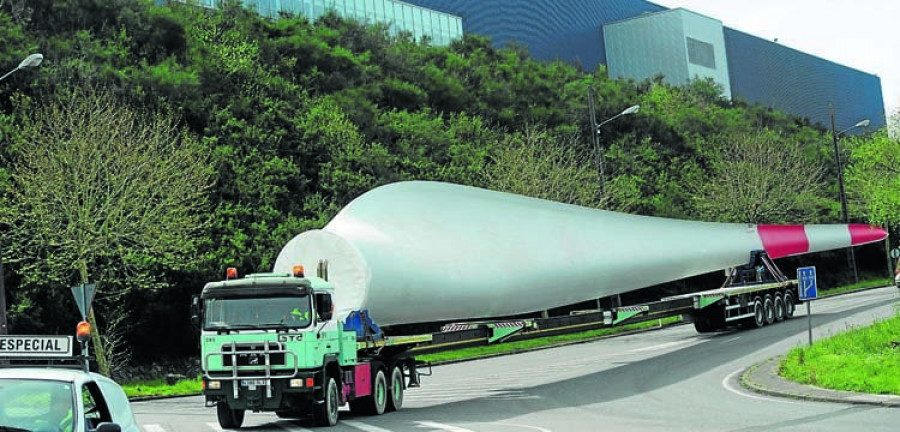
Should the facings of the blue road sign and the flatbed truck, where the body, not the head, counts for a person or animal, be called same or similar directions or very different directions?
same or similar directions

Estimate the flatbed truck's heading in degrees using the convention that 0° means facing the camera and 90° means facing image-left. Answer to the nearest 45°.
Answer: approximately 45°

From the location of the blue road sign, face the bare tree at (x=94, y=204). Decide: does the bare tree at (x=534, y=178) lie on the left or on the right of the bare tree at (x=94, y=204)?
right

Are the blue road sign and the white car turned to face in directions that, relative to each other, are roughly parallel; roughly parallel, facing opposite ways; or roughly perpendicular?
roughly parallel

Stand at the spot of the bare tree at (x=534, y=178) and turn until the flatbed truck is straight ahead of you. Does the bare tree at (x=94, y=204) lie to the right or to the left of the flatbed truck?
right

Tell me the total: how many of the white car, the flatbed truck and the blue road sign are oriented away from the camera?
0

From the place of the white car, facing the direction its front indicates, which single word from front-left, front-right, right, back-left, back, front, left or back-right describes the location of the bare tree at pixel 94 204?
back-right

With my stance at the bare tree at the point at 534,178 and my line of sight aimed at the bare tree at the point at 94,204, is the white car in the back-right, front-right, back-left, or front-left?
front-left

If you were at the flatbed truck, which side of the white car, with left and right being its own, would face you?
back

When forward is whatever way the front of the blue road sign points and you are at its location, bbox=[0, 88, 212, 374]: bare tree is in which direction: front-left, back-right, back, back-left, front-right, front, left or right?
right

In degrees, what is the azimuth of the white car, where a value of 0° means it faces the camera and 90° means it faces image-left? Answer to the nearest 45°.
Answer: approximately 45°

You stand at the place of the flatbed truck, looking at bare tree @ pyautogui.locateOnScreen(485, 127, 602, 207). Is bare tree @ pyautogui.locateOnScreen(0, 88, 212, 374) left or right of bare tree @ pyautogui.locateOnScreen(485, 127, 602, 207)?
left

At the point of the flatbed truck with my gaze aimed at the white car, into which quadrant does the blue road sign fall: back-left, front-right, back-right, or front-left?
back-left

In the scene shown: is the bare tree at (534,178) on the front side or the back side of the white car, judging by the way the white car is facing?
on the back side

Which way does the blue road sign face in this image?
toward the camera
